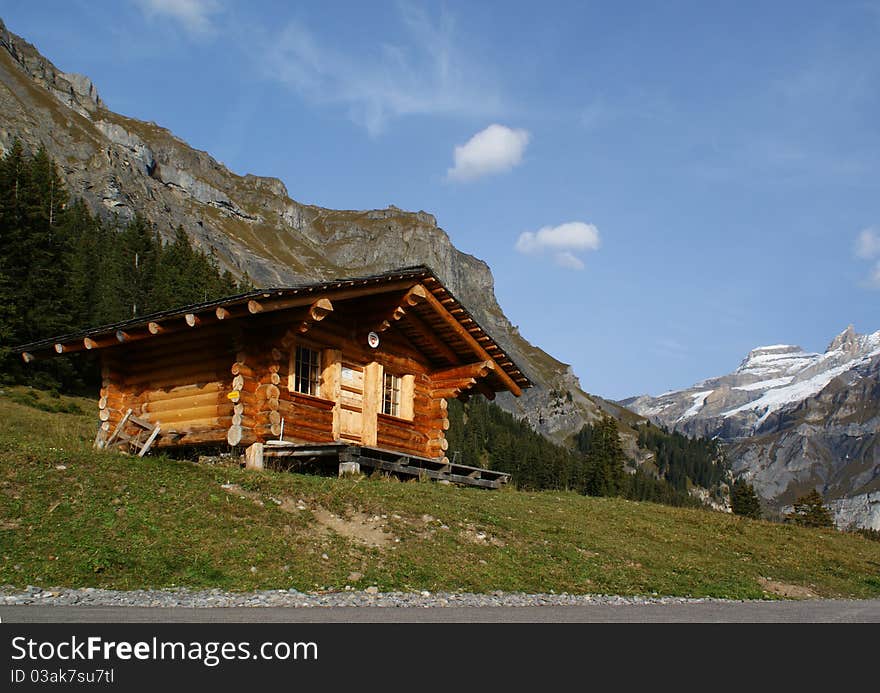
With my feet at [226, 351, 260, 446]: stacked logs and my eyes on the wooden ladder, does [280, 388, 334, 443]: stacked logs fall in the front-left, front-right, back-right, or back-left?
back-right

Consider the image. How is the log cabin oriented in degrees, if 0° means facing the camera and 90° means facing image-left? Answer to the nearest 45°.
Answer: approximately 315°

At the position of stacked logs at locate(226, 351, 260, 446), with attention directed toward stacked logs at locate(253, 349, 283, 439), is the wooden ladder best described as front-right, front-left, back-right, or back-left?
back-left
